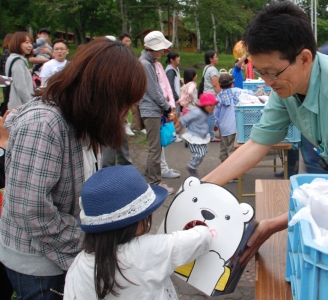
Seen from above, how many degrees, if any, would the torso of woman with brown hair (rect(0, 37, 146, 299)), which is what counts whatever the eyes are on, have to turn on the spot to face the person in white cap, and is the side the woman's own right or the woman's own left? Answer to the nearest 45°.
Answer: approximately 90° to the woman's own left

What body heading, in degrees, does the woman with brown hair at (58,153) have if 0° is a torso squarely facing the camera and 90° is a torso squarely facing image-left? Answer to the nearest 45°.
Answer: approximately 270°

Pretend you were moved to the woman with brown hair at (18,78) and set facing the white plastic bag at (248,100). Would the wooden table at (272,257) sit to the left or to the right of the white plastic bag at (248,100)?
right

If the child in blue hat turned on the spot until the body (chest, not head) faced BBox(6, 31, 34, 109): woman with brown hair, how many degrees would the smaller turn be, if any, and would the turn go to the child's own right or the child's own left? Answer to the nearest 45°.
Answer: approximately 45° to the child's own left

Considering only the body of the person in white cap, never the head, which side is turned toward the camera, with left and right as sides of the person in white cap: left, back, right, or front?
right

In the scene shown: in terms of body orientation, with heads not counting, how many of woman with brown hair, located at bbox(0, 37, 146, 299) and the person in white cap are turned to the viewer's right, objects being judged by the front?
2

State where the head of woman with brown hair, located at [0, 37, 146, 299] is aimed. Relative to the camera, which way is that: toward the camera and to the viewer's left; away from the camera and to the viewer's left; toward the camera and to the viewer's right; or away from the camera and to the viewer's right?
away from the camera and to the viewer's right

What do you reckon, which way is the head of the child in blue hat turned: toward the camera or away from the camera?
away from the camera
